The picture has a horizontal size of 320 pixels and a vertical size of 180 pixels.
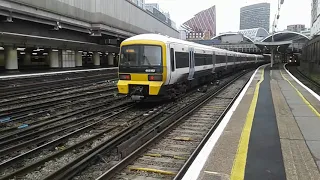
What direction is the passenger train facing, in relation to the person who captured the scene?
facing the viewer and to the left of the viewer

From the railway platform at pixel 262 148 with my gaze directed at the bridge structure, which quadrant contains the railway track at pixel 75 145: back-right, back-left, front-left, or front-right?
front-left

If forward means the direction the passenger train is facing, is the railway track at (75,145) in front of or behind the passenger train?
in front

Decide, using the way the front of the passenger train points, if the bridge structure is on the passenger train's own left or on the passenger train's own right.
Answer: on the passenger train's own right

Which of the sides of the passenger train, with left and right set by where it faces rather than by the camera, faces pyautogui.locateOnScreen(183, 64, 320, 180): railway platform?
left
